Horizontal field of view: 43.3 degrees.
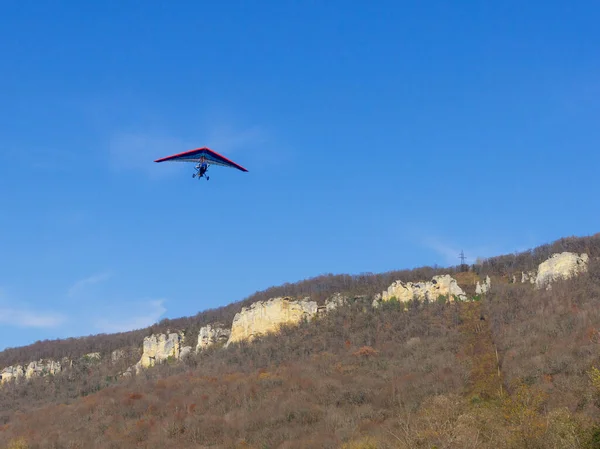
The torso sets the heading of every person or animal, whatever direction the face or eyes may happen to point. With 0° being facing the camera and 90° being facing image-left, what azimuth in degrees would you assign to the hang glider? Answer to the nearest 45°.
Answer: approximately 0°
